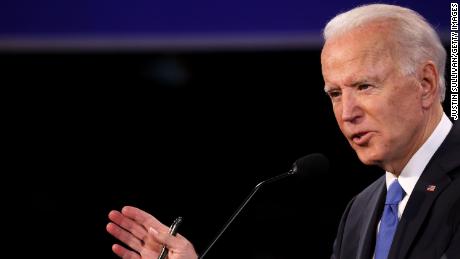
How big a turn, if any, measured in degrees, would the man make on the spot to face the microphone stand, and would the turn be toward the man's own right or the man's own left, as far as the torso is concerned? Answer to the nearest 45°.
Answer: approximately 45° to the man's own right

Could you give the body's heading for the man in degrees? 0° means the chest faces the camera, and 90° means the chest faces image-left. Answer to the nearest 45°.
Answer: approximately 45°
